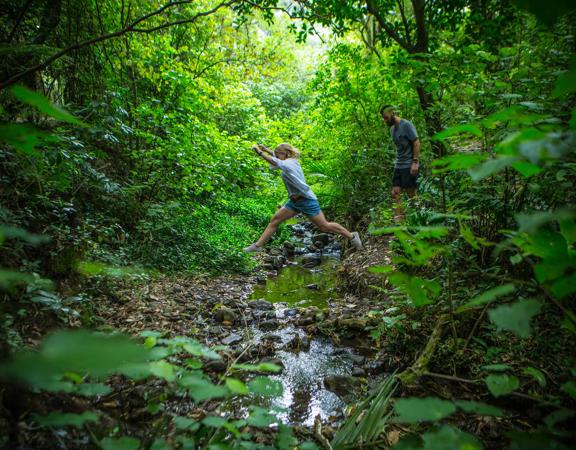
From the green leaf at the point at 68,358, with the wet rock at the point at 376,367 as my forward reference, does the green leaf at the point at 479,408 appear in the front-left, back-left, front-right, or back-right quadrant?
front-right

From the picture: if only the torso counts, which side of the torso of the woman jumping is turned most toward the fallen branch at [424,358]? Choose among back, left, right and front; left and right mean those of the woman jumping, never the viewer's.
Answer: left

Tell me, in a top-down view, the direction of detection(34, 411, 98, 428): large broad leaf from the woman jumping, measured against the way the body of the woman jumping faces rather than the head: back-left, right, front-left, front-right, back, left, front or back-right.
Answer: left

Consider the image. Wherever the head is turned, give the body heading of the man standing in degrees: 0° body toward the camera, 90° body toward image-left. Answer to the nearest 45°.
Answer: approximately 45°

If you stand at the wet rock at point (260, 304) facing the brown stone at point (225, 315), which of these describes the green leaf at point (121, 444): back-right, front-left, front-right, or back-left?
front-left

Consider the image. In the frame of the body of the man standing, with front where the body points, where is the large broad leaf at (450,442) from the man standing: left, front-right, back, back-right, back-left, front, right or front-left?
front-left

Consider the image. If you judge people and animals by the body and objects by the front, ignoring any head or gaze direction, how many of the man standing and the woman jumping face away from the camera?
0

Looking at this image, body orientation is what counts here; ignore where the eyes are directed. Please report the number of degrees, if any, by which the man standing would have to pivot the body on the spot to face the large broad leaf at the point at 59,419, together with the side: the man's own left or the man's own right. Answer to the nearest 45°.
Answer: approximately 45° to the man's own left

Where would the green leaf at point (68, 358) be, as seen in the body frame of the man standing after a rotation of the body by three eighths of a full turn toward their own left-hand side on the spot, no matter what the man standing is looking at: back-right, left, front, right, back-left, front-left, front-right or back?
right

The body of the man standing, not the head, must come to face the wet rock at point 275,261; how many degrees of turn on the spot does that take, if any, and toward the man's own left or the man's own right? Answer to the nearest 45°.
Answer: approximately 45° to the man's own right

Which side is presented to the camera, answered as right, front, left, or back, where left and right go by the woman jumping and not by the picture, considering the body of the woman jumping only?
left

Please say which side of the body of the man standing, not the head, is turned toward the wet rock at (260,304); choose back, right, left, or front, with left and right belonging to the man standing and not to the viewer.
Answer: front

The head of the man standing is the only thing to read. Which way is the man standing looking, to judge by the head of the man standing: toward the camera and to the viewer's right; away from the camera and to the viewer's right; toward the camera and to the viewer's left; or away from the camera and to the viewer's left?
toward the camera and to the viewer's left

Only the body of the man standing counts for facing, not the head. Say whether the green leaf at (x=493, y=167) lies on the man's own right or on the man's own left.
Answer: on the man's own left
